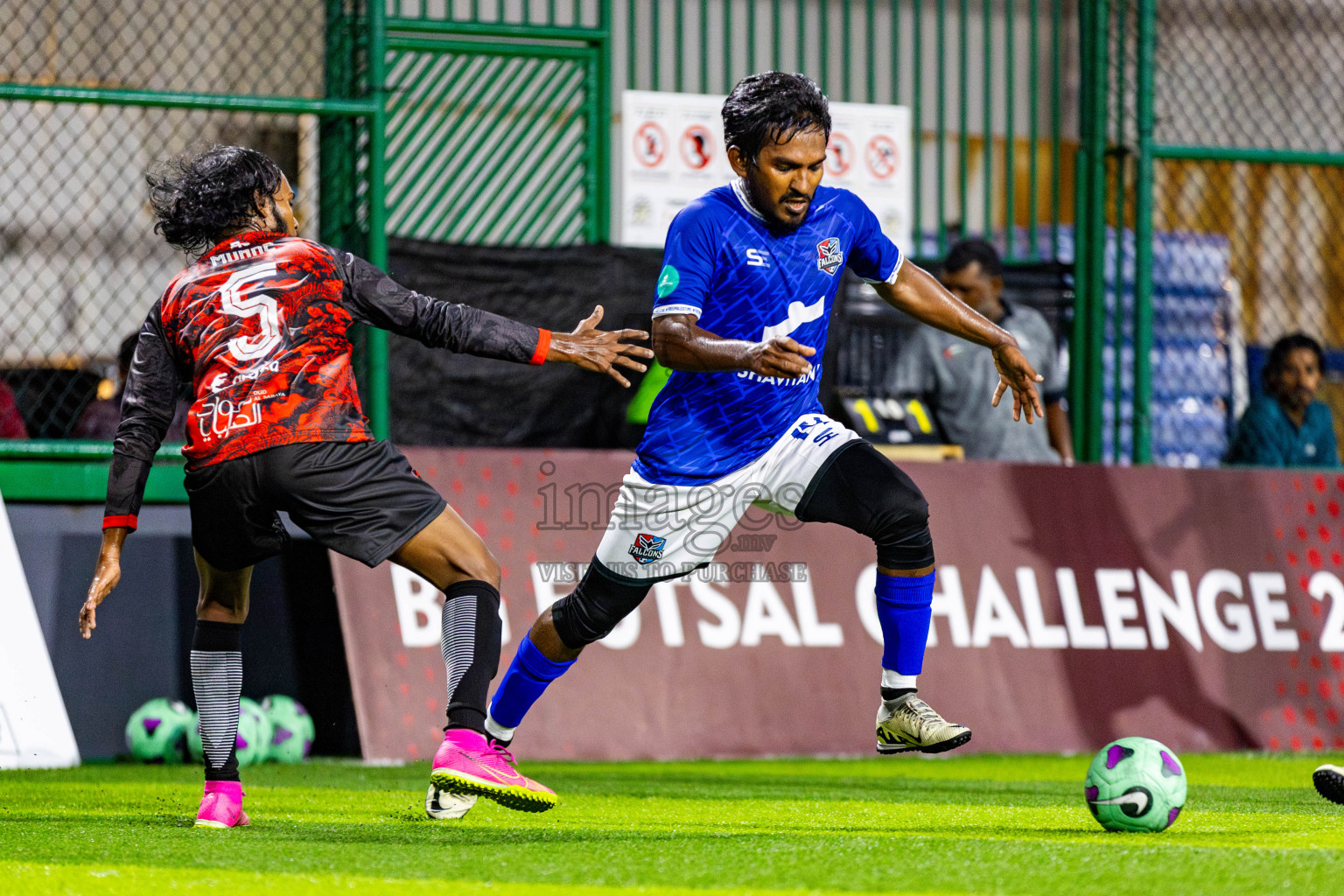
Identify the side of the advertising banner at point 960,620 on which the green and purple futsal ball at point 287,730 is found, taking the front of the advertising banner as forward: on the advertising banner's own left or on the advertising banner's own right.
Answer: on the advertising banner's own right

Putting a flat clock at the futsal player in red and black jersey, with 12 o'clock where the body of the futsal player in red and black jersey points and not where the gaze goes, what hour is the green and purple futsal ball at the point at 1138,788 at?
The green and purple futsal ball is roughly at 2 o'clock from the futsal player in red and black jersey.

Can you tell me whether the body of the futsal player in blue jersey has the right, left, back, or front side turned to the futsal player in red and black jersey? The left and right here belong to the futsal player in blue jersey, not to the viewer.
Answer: right

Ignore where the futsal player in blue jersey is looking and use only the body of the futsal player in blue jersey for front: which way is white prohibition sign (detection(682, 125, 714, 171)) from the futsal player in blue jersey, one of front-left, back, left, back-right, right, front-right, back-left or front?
back-left

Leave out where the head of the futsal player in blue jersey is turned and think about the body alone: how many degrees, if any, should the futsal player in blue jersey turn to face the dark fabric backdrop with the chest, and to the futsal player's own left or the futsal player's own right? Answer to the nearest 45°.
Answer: approximately 135° to the futsal player's own left

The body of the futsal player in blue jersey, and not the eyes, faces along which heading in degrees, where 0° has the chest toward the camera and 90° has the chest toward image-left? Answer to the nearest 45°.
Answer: approximately 315°

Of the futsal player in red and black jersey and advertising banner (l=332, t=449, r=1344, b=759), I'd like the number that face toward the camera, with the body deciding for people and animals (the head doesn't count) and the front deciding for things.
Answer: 1

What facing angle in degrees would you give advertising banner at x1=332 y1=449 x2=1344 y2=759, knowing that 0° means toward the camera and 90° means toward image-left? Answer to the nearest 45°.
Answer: approximately 0°

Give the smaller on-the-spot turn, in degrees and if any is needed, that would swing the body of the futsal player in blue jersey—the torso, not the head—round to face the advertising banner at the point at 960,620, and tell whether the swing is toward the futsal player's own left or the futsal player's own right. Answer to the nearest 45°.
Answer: approximately 135° to the futsal player's own left

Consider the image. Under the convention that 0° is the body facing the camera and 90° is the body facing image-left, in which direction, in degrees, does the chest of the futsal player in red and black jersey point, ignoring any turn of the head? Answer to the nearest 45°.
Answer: approximately 225°

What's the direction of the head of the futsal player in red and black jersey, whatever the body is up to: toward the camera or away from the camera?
away from the camera
